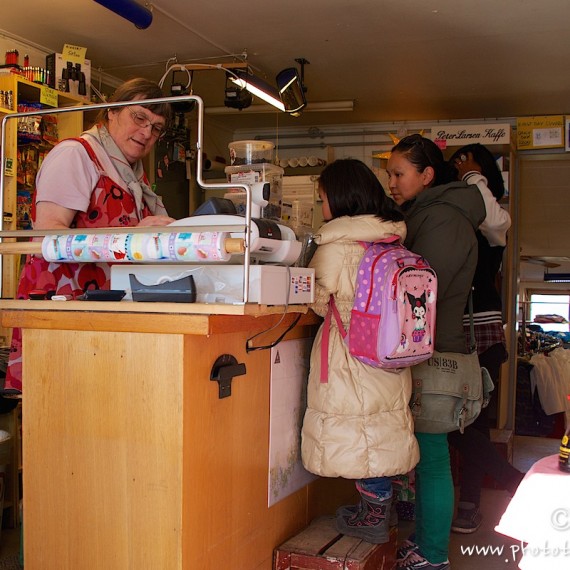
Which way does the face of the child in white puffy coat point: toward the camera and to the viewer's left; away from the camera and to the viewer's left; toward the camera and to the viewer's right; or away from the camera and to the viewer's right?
away from the camera and to the viewer's left

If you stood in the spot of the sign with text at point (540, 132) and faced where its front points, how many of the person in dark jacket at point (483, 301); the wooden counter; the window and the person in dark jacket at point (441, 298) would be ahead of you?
3

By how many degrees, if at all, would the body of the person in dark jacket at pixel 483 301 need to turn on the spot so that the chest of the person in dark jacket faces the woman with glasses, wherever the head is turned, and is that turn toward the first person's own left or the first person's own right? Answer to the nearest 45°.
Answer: approximately 45° to the first person's own left

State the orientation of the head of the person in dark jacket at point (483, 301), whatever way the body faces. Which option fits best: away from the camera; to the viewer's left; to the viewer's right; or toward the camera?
away from the camera

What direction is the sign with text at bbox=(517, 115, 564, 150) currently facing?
toward the camera

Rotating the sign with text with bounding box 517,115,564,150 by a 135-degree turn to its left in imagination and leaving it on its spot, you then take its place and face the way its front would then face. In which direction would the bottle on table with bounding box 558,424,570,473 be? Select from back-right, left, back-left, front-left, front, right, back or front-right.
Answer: back-right

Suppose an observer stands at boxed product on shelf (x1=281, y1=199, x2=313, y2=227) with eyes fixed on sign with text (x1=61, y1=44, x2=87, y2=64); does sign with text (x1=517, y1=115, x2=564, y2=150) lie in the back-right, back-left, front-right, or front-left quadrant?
back-right

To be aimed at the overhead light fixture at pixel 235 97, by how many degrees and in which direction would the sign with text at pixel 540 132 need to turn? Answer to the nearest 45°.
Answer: approximately 45° to its right

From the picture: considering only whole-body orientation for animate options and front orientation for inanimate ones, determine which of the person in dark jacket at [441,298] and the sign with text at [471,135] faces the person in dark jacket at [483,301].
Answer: the sign with text

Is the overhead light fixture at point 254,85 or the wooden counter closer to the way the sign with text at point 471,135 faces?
the wooden counter

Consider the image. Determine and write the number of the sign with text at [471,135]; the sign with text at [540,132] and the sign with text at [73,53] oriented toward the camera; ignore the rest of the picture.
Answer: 3

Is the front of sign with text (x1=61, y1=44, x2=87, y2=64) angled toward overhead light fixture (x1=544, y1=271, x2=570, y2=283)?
no

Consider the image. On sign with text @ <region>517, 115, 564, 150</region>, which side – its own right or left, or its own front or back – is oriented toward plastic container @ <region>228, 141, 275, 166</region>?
front

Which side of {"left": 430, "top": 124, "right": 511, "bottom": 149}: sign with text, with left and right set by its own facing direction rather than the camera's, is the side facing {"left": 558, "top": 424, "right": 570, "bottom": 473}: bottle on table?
front

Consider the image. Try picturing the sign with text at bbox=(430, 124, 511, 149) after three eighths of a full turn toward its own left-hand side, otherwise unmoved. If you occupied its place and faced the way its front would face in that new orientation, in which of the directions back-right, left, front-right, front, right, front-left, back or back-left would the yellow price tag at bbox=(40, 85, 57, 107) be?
back
